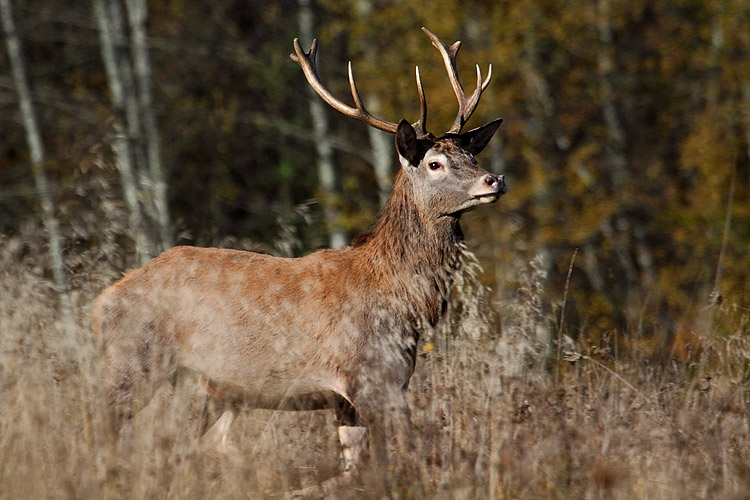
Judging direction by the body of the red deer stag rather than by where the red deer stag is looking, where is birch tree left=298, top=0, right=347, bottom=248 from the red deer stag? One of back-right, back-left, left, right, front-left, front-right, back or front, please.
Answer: left

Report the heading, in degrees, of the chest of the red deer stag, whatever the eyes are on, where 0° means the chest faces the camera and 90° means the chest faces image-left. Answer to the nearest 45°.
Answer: approximately 270°

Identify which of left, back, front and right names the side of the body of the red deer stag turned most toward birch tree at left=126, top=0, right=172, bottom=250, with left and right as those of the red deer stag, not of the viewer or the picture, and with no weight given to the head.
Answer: left

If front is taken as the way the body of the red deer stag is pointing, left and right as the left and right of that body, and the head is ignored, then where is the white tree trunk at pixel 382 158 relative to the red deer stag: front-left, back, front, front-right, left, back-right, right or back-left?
left
